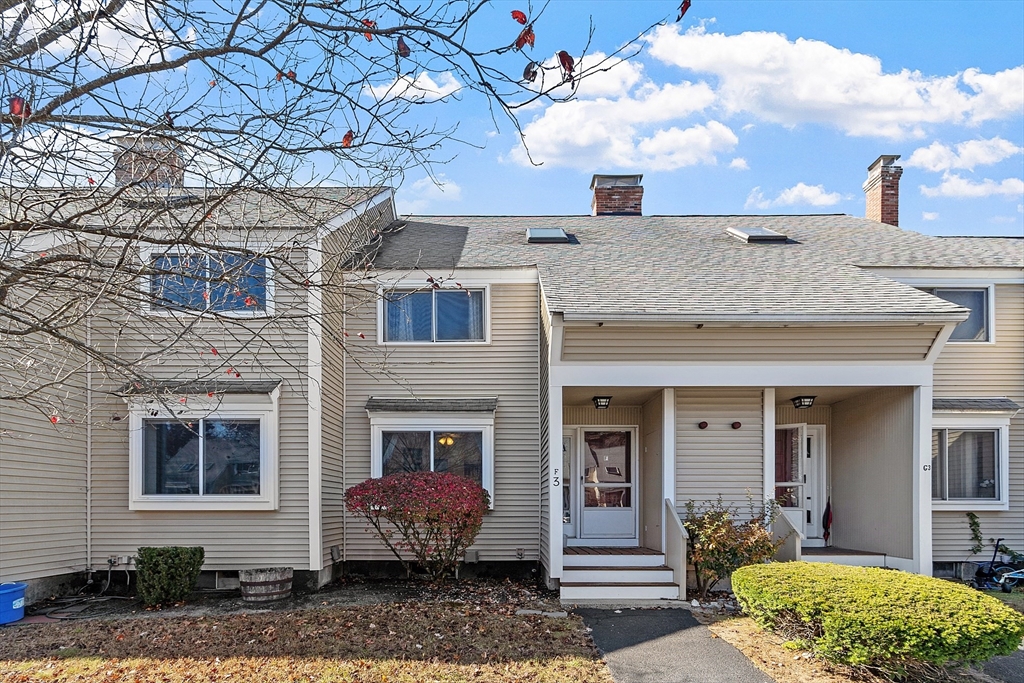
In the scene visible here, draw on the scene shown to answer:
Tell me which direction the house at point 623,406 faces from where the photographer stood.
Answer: facing the viewer

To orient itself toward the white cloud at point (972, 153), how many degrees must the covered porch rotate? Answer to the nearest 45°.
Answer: approximately 135° to its left

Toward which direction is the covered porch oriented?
toward the camera

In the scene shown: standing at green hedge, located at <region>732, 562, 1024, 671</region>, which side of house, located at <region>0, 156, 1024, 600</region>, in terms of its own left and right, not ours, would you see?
front

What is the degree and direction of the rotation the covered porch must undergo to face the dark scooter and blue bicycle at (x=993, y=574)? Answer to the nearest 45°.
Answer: approximately 90° to its left

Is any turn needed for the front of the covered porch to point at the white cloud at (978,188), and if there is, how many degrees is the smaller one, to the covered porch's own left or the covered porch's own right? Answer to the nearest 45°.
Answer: approximately 135° to the covered porch's own left
